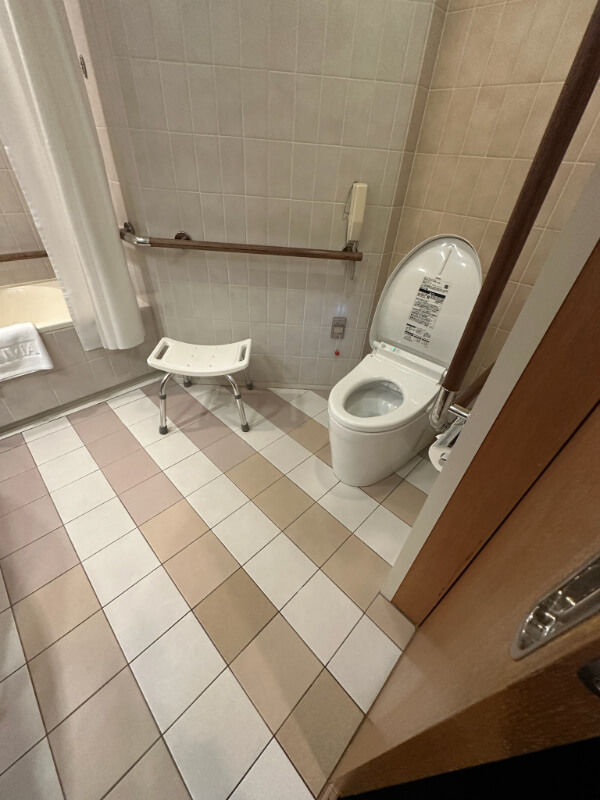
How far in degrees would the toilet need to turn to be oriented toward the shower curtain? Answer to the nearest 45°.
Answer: approximately 45° to its right

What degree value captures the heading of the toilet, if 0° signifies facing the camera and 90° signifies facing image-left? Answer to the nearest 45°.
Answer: approximately 45°

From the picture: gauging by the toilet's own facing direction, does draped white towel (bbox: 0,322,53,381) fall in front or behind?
in front

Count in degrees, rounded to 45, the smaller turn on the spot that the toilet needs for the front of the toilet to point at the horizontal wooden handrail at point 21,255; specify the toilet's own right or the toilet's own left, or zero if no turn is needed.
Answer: approximately 45° to the toilet's own right

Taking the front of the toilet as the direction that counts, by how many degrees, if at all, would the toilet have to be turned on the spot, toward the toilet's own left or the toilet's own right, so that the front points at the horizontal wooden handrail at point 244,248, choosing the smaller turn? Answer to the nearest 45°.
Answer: approximately 45° to the toilet's own right
